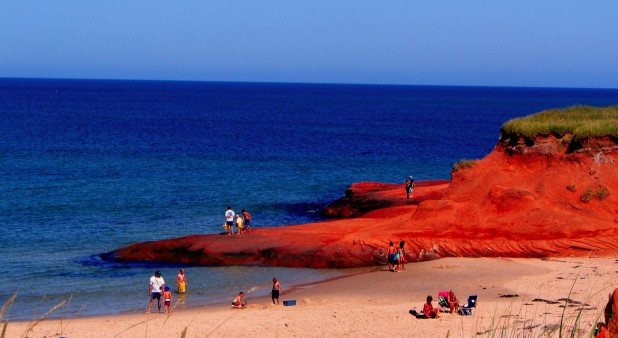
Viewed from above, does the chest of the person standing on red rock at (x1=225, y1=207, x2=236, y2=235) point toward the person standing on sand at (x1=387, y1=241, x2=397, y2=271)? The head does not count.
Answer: no

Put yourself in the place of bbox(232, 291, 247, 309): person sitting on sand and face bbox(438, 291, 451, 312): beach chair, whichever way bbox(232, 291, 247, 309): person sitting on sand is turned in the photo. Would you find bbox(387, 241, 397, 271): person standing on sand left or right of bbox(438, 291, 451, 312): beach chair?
left

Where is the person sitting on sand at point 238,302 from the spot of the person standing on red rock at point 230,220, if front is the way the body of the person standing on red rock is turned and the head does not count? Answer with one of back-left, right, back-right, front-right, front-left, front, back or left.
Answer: back

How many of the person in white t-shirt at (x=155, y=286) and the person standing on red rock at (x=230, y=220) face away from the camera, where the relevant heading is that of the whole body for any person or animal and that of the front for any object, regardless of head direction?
2

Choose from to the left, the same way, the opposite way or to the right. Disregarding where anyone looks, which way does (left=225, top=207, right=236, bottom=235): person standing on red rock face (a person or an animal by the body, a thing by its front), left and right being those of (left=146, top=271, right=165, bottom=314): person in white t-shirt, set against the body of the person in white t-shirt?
the same way

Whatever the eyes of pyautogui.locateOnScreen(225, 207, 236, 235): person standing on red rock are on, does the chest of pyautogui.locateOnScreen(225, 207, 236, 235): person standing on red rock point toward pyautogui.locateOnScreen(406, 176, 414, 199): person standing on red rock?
no

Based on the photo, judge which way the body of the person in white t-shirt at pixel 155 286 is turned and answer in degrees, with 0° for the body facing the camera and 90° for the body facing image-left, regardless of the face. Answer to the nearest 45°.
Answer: approximately 180°

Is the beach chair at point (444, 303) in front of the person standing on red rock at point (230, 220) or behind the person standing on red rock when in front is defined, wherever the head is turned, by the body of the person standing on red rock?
behind

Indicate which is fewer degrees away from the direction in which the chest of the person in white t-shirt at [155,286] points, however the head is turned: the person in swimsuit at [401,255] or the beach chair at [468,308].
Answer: the person in swimsuit

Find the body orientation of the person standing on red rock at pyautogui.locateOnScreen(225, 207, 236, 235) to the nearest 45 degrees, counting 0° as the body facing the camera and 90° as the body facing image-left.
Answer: approximately 180°
